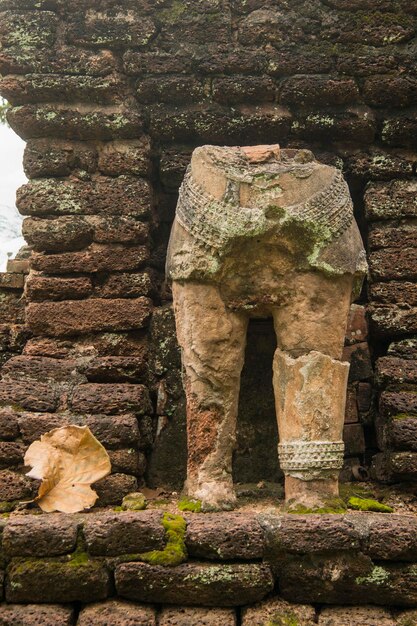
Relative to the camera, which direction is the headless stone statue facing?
toward the camera

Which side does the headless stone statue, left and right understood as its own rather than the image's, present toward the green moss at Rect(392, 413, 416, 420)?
left

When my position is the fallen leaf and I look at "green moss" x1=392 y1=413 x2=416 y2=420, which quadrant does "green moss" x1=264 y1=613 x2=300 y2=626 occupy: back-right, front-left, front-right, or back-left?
front-right
